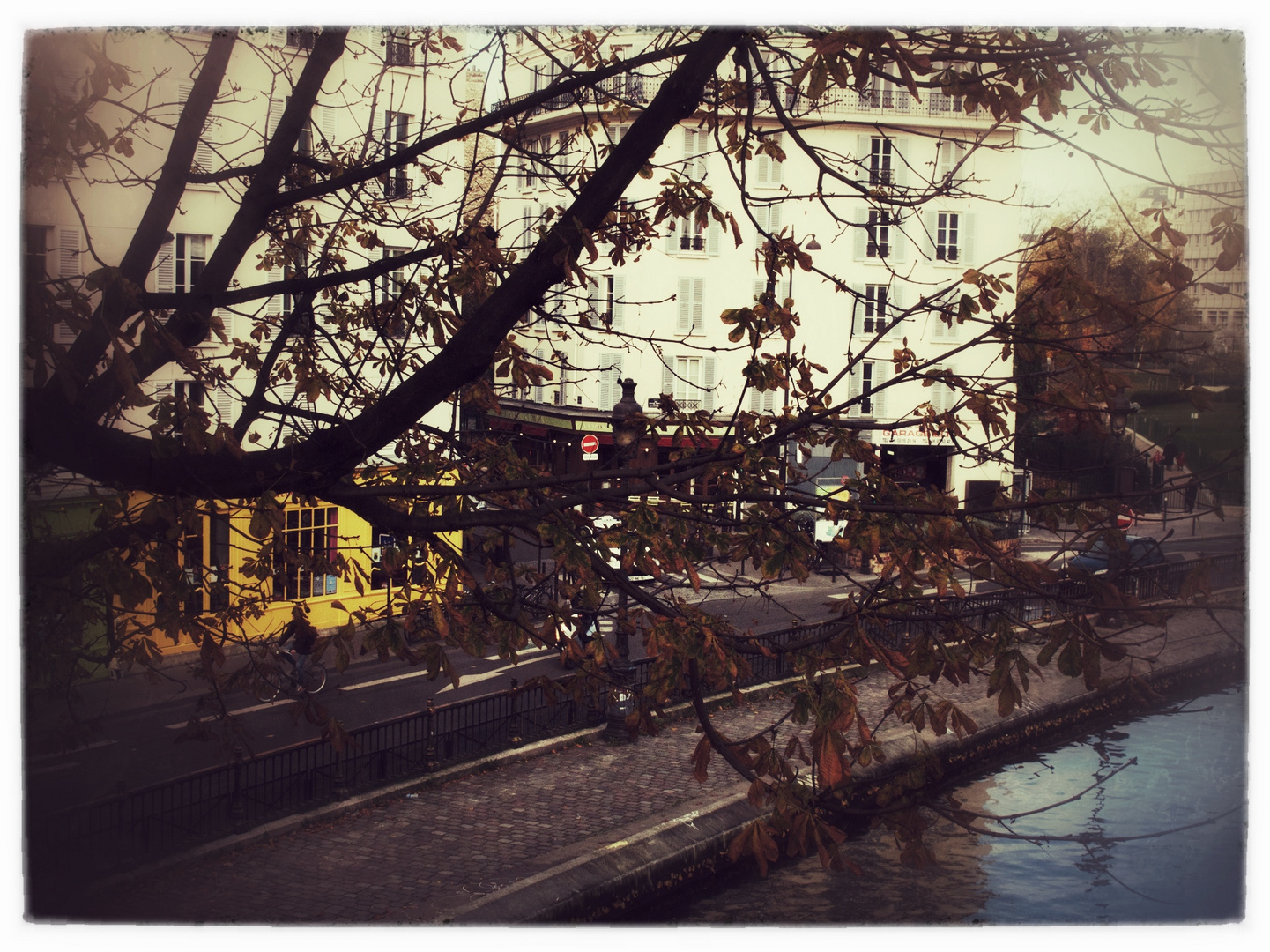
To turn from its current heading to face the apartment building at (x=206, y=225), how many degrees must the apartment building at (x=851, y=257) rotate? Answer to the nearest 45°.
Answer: approximately 90° to its right

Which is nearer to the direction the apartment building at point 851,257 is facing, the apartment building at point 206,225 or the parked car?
the parked car

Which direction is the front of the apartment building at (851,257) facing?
toward the camera

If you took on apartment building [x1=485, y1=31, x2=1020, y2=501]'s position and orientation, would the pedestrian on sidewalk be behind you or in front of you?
in front
